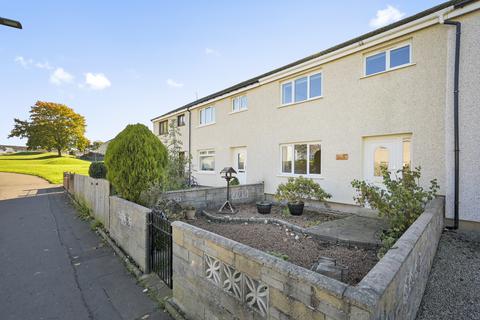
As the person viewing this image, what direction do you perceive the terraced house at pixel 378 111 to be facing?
facing the viewer and to the left of the viewer

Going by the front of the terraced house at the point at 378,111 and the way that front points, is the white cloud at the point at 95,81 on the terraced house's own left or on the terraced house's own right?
on the terraced house's own right

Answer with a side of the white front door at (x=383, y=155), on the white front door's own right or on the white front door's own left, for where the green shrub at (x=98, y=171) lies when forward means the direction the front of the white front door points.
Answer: on the white front door's own right

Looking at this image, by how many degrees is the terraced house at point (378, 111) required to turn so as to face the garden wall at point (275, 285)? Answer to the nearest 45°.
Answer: approximately 45° to its left

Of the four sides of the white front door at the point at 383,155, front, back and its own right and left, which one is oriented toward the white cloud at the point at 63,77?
right

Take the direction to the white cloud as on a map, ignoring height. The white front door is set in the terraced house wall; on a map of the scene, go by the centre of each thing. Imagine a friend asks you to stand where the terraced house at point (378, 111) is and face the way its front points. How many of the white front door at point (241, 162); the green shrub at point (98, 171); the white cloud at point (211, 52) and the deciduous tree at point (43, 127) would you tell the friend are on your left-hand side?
0

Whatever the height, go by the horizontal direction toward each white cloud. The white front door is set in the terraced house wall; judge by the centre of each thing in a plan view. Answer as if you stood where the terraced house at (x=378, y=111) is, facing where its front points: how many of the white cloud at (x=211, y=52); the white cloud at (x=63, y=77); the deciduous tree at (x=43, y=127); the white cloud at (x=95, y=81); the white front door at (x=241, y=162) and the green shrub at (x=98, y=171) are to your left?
0

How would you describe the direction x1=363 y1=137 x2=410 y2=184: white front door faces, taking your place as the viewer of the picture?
facing the viewer

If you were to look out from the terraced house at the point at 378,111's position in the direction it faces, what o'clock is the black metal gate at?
The black metal gate is roughly at 12 o'clock from the terraced house.

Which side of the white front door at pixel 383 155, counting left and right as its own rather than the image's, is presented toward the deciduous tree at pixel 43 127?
right
